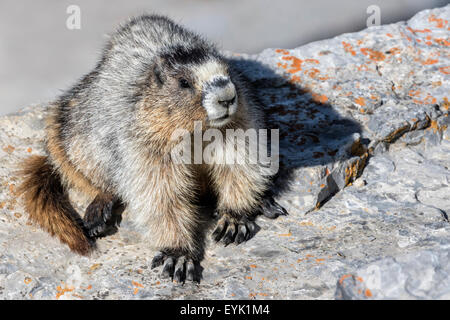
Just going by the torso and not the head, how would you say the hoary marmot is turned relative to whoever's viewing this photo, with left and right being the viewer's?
facing the viewer and to the right of the viewer
